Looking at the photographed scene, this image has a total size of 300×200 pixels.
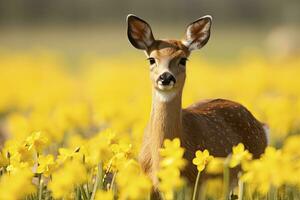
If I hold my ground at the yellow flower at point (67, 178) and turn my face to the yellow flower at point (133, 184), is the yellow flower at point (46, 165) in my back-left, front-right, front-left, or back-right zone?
back-left

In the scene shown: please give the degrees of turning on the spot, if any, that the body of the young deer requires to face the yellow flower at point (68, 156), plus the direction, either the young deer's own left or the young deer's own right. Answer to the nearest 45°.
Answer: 0° — it already faces it

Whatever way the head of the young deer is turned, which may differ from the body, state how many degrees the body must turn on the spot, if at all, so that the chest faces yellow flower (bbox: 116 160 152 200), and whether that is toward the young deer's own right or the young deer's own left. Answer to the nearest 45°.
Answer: approximately 45° to the young deer's own left

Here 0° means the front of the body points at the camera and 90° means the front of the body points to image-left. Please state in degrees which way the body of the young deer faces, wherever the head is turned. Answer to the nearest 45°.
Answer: approximately 45°

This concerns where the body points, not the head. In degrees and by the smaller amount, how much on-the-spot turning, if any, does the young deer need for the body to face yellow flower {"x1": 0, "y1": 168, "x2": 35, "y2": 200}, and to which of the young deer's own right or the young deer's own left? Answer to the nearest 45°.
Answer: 0° — it already faces it
